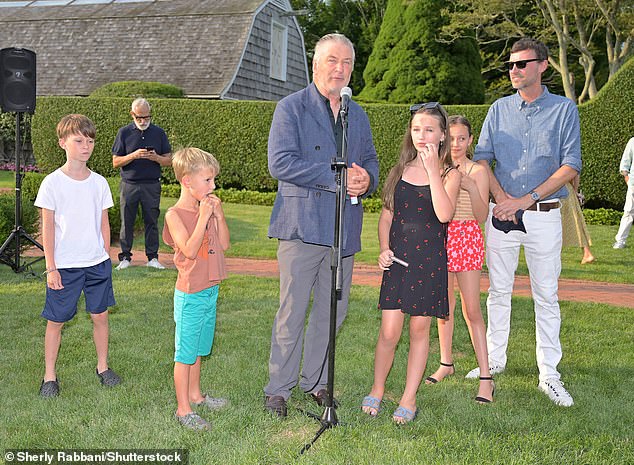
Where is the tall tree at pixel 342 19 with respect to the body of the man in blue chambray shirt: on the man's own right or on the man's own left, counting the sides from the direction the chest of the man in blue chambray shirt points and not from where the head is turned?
on the man's own right

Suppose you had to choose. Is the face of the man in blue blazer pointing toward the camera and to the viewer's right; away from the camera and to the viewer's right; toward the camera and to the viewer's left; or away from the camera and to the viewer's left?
toward the camera and to the viewer's right

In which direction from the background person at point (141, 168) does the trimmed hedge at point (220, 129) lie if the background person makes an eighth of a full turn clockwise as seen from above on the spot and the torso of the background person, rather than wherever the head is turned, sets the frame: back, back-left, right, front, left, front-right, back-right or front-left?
back-right

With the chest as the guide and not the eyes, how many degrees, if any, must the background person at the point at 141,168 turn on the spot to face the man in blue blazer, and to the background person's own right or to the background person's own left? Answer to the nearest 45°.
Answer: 0° — they already face them

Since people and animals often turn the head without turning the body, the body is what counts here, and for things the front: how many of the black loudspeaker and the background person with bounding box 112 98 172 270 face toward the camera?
2

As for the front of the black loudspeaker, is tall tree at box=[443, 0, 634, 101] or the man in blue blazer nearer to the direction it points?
the man in blue blazer

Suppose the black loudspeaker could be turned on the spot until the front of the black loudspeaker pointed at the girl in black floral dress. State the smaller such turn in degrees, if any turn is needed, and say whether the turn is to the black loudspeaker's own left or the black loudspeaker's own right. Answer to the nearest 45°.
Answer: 0° — it already faces them

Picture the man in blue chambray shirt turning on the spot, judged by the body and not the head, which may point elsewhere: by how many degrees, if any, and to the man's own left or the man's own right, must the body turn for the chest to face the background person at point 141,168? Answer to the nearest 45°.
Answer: approximately 90° to the man's own right

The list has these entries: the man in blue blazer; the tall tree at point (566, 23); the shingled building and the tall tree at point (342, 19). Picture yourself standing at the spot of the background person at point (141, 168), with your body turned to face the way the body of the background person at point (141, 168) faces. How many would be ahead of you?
1

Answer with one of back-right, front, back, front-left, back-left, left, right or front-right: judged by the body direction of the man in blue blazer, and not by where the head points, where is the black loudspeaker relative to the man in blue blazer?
back

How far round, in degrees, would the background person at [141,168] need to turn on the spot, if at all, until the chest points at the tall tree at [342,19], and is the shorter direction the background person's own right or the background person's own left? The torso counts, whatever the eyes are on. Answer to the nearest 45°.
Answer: approximately 180°

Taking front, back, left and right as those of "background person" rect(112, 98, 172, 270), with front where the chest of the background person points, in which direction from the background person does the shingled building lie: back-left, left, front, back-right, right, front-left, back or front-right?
back

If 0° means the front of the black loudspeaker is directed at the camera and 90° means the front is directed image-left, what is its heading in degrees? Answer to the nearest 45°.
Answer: approximately 0°

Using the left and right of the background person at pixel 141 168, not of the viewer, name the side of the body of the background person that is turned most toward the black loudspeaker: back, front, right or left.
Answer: right
